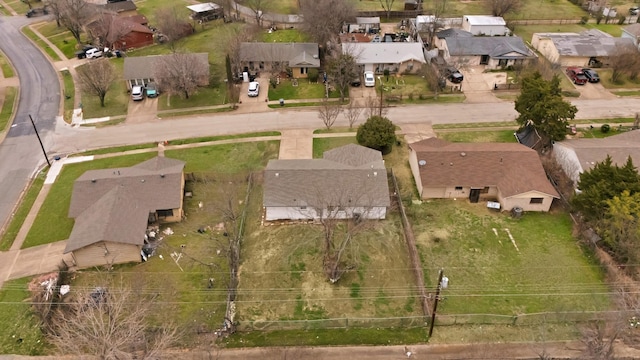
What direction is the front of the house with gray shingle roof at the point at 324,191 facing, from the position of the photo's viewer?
facing away from the viewer

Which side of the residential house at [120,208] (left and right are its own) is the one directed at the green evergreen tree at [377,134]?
right

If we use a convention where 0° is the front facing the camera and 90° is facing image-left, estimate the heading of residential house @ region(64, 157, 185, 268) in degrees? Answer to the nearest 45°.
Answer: approximately 180°

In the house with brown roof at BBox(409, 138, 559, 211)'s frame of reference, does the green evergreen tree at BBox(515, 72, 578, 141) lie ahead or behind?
ahead

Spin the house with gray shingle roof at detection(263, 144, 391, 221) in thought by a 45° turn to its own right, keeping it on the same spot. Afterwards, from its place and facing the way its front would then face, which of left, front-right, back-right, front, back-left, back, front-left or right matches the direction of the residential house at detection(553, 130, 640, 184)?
front-right

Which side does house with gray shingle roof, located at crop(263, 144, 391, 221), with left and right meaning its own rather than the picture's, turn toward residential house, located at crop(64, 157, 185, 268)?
left

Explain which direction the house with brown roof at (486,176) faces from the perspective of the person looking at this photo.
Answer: facing away from the viewer

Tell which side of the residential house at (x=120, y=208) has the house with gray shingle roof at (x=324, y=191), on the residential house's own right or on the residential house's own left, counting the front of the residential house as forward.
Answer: on the residential house's own right

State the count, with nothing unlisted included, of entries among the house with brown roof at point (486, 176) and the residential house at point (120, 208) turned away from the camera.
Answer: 2

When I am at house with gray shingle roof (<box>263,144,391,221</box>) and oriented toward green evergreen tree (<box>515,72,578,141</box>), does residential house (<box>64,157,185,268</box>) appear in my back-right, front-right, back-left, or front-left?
back-left

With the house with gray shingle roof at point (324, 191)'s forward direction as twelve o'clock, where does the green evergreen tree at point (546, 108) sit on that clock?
The green evergreen tree is roughly at 2 o'clock from the house with gray shingle roof.

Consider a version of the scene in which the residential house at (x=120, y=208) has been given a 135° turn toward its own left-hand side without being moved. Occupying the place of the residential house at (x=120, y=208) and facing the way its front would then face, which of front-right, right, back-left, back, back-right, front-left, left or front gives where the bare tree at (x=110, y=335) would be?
front-left

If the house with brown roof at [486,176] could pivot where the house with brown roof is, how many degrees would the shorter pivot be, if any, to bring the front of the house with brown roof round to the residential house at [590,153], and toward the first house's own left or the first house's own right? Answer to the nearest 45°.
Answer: approximately 45° to the first house's own right

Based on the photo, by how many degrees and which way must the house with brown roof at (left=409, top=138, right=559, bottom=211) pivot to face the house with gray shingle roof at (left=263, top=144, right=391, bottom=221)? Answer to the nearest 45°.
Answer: approximately 135° to its left
